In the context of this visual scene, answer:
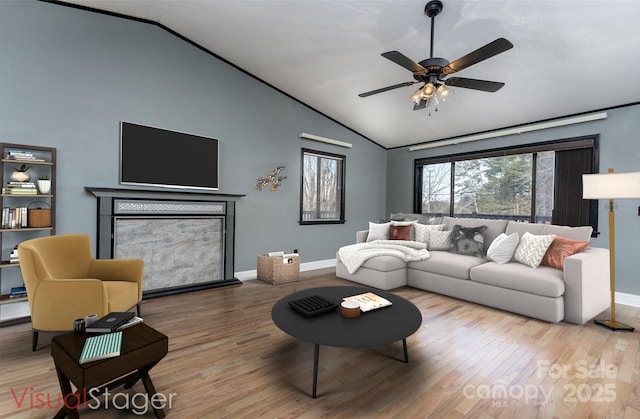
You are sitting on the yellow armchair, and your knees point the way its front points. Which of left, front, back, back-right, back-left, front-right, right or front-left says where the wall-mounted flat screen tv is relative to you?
left

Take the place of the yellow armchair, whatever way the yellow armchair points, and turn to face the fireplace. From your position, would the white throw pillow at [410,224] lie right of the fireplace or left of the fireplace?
right

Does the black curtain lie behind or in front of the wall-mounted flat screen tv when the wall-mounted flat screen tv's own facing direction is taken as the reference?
in front

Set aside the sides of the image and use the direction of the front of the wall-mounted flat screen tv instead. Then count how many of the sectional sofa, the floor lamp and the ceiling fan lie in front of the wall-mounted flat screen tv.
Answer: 3

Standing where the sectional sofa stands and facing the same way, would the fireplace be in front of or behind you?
in front

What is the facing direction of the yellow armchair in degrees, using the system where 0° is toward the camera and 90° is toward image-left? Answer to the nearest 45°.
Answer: approximately 315°

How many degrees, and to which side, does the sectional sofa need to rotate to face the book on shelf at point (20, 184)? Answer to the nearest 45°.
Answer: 0° — it already faces it

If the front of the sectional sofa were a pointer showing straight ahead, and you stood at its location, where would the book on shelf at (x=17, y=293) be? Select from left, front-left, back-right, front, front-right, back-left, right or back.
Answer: front

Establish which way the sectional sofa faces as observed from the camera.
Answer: facing the viewer and to the left of the viewer

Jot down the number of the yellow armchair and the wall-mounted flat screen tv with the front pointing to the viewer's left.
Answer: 0

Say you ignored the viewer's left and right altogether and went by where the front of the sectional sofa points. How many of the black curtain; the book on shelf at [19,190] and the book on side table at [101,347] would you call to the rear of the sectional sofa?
1

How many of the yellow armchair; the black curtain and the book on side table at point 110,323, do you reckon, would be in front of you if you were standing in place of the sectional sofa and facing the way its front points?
2

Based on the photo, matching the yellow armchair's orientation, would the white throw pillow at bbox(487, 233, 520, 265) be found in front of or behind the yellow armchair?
in front

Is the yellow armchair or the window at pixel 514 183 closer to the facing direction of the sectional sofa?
the yellow armchair

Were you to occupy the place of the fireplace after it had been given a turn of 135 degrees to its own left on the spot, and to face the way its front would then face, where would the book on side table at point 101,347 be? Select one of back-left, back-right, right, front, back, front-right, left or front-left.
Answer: back

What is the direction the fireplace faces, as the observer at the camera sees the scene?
facing the viewer and to the right of the viewer

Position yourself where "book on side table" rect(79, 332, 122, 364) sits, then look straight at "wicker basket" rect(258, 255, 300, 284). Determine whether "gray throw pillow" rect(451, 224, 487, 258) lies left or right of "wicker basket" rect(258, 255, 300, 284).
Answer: right
